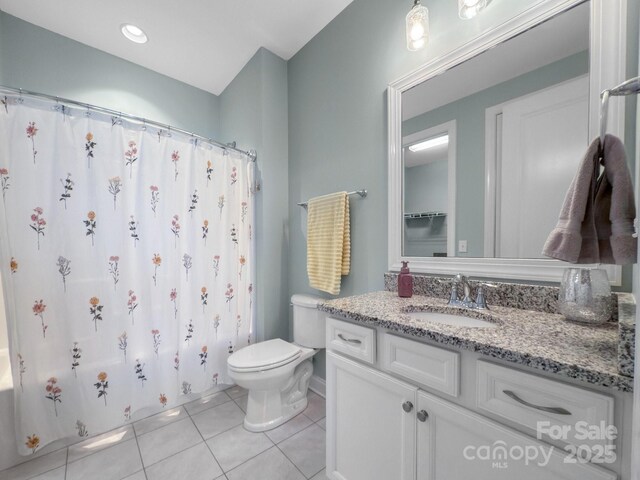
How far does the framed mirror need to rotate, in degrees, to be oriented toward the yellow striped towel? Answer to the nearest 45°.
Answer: approximately 45° to its right

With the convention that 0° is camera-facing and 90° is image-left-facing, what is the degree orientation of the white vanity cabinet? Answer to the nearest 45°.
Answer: approximately 45°

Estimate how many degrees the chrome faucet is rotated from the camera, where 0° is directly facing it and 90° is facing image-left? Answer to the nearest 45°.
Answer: approximately 45°

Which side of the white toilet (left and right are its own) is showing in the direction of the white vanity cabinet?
left

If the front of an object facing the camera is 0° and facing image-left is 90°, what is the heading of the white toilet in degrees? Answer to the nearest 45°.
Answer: approximately 45°

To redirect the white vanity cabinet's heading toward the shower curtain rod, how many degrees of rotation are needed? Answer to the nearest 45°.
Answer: approximately 45° to its right

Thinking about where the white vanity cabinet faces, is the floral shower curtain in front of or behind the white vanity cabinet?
in front

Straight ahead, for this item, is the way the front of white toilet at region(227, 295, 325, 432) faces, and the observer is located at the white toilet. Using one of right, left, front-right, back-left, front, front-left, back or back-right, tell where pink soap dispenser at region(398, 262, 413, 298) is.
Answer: left
